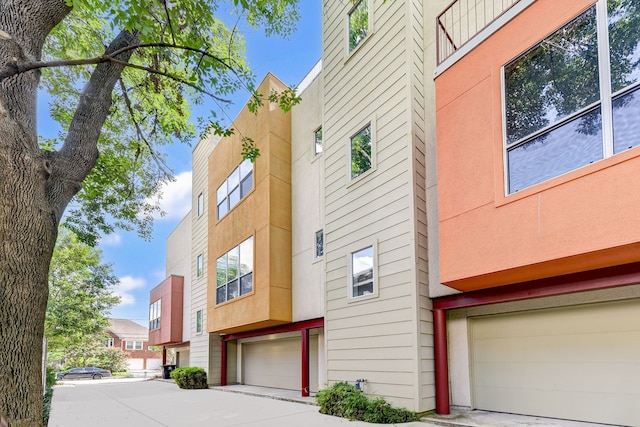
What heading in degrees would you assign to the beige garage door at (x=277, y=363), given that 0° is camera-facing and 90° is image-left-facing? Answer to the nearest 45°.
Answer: approximately 45°

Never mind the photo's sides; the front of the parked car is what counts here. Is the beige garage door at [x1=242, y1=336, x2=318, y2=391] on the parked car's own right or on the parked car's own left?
on the parked car's own left

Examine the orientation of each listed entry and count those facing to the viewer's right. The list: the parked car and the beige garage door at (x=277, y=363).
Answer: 0

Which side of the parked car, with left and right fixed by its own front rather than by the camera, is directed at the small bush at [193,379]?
left

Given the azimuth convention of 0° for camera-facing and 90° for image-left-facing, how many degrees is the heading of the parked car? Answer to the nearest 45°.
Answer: approximately 90°

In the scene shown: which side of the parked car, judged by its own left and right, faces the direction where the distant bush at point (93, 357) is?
right

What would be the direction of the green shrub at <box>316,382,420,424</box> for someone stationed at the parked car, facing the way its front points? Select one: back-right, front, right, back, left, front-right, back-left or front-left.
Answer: left
